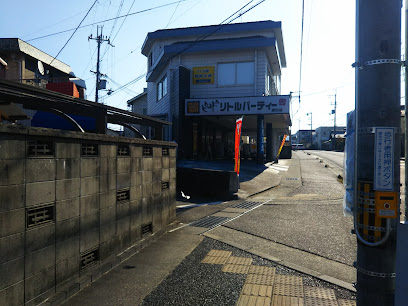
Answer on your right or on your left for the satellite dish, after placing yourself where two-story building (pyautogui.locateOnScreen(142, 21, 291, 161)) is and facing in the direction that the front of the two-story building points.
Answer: on your right

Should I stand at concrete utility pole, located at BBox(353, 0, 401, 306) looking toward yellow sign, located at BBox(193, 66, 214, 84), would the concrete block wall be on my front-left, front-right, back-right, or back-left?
front-left

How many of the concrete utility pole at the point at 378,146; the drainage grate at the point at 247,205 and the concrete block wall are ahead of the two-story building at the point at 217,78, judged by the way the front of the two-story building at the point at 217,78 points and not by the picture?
3

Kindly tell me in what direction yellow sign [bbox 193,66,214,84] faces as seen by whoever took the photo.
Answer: facing the viewer

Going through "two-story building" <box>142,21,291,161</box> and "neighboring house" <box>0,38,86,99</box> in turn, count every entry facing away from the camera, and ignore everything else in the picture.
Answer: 0

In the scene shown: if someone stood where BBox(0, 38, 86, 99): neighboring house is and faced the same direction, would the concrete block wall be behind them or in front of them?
in front

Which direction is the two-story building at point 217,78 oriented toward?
toward the camera

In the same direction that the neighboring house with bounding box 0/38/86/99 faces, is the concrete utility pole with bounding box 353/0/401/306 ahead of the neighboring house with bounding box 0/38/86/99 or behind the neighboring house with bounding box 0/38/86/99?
ahead

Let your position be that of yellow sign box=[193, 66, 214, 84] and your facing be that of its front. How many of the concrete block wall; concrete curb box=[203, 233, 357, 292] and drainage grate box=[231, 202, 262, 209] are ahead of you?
3

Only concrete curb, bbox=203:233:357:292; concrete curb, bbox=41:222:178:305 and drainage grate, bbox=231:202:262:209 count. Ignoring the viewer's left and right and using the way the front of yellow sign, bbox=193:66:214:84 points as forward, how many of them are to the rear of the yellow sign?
0

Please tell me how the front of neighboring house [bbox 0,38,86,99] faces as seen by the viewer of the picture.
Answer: facing the viewer and to the right of the viewer

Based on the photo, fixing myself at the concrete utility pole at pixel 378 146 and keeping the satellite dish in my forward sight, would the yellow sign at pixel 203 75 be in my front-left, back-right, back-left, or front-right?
front-right

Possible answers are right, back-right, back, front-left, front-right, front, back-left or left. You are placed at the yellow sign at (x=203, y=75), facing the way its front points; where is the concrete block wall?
front

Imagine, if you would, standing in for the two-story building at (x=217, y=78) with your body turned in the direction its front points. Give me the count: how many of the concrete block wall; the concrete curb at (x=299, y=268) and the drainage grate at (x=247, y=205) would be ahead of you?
3

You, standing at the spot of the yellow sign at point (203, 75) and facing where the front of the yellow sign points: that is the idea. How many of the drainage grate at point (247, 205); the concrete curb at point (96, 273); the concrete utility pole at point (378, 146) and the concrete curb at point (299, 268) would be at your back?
0

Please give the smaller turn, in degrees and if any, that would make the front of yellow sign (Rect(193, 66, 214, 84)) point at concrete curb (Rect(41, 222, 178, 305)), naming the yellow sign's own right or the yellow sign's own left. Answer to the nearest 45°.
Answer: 0° — it already faces it

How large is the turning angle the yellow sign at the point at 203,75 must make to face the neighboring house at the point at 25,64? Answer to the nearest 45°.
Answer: approximately 90° to its right

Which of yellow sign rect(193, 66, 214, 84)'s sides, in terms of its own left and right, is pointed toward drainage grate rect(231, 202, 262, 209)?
front
